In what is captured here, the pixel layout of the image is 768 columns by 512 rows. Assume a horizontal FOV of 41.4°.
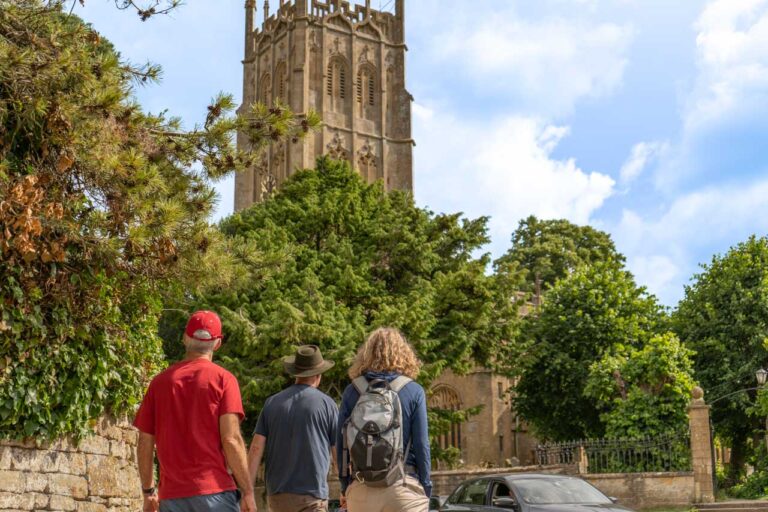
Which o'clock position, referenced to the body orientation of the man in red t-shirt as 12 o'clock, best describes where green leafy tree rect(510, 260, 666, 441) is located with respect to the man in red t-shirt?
The green leafy tree is roughly at 1 o'clock from the man in red t-shirt.

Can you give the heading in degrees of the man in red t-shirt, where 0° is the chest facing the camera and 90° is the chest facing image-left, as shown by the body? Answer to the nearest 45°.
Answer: approximately 180°

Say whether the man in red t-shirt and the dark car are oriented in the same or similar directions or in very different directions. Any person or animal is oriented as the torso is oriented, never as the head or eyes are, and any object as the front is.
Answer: very different directions

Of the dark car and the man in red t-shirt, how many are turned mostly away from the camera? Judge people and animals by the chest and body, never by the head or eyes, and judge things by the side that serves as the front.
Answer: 1

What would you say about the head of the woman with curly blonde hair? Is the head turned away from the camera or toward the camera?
away from the camera

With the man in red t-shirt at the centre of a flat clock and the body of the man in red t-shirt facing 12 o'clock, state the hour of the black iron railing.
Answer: The black iron railing is roughly at 1 o'clock from the man in red t-shirt.

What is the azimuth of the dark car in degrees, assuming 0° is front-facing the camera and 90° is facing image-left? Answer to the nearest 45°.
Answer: approximately 315°

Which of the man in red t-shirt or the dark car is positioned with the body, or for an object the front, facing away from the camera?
the man in red t-shirt

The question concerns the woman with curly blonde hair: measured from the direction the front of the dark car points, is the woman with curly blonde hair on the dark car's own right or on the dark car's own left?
on the dark car's own right

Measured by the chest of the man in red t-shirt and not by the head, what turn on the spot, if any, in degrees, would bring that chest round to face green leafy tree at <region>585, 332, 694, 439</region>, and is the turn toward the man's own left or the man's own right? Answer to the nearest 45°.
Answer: approximately 45° to the man's own right

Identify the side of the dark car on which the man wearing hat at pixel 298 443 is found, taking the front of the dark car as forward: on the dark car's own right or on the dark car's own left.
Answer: on the dark car's own right

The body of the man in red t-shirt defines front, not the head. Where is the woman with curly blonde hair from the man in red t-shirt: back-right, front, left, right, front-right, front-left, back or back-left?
right
